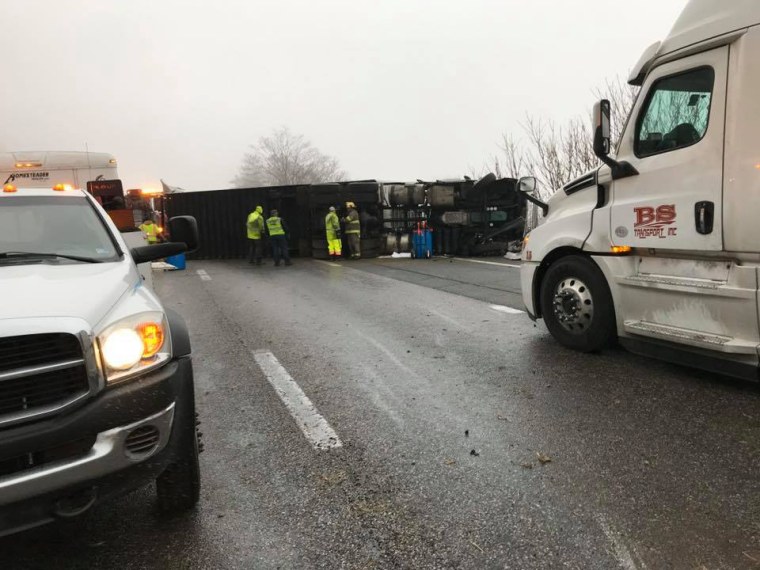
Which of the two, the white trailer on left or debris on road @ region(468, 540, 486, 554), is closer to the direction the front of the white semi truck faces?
the white trailer on left

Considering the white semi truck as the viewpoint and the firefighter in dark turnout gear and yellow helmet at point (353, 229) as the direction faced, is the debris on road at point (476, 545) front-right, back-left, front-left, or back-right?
back-left

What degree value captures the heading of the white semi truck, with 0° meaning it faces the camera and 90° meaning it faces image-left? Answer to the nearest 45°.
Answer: approximately 135°

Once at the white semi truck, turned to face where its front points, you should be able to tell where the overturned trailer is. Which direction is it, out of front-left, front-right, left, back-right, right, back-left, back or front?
front

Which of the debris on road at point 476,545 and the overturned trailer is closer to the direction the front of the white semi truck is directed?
the overturned trailer

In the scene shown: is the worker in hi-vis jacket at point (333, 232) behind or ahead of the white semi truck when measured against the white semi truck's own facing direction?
ahead

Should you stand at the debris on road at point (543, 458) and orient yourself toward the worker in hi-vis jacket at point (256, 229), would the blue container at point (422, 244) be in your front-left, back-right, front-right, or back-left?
front-right

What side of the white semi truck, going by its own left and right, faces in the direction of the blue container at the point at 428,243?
front

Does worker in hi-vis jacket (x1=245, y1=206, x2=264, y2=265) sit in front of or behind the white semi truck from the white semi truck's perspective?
in front

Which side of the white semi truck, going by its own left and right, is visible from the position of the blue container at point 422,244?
front

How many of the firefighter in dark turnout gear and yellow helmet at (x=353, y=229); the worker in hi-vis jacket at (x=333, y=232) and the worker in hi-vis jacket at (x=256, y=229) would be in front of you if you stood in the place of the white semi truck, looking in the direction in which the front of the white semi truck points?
3

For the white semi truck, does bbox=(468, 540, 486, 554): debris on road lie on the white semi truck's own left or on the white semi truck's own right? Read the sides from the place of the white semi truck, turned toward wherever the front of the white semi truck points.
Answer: on the white semi truck's own left

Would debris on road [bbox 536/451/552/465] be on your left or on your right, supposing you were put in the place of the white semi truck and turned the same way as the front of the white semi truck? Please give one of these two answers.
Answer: on your left
